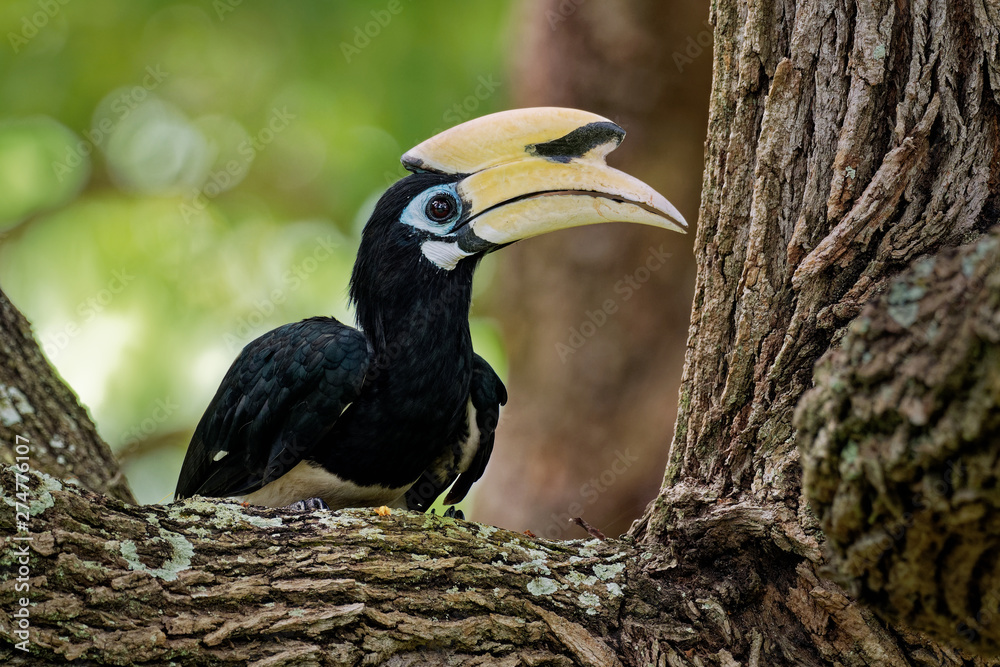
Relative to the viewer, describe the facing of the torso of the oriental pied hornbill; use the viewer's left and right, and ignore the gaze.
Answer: facing the viewer and to the right of the viewer
